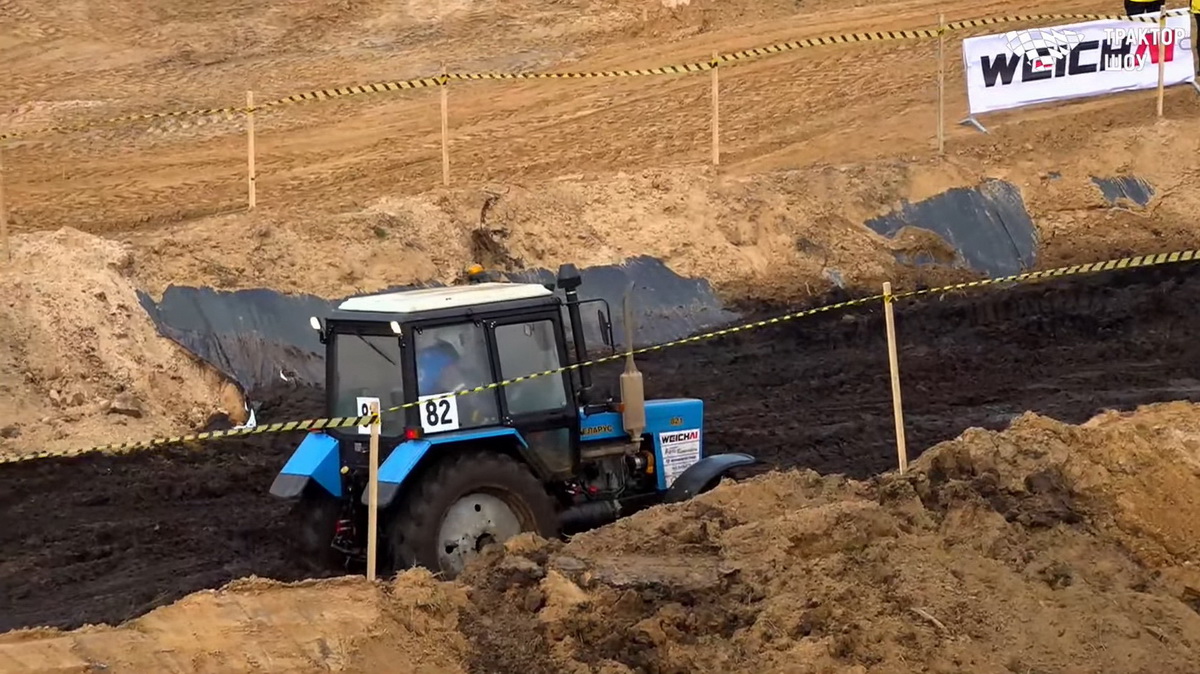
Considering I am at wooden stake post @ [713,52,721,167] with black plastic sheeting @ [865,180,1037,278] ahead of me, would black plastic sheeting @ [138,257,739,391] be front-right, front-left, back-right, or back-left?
back-right

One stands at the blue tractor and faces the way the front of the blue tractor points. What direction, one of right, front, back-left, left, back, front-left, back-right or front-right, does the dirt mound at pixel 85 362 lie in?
left

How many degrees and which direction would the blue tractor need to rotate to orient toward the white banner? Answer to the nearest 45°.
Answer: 0° — it already faces it

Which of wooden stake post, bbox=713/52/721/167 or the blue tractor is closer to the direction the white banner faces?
the blue tractor

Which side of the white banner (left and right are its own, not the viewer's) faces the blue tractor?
front

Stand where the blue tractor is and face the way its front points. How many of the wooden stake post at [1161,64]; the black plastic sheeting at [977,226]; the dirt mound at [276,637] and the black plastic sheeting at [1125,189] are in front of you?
3

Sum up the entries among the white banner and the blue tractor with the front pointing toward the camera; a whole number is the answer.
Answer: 1

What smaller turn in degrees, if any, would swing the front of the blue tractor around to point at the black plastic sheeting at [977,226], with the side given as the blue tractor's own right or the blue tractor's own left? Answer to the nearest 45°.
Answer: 0° — it already faces it

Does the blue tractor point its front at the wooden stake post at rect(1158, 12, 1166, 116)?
yes

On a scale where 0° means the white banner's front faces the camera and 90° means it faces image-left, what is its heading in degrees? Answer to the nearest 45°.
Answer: approximately 0°

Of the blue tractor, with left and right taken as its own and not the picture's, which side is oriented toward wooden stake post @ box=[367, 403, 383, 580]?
back

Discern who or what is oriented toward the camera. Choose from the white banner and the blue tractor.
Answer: the white banner

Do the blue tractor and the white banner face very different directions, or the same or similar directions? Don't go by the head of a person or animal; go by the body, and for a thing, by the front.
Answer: very different directions

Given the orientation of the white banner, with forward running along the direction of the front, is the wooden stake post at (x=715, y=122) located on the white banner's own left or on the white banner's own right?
on the white banner's own right

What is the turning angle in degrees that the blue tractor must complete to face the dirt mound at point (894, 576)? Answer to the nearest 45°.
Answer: approximately 90° to its right

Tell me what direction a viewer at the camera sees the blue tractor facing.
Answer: facing away from the viewer and to the right of the viewer

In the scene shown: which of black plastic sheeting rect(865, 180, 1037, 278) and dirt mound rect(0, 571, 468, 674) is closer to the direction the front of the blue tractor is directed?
the black plastic sheeting
